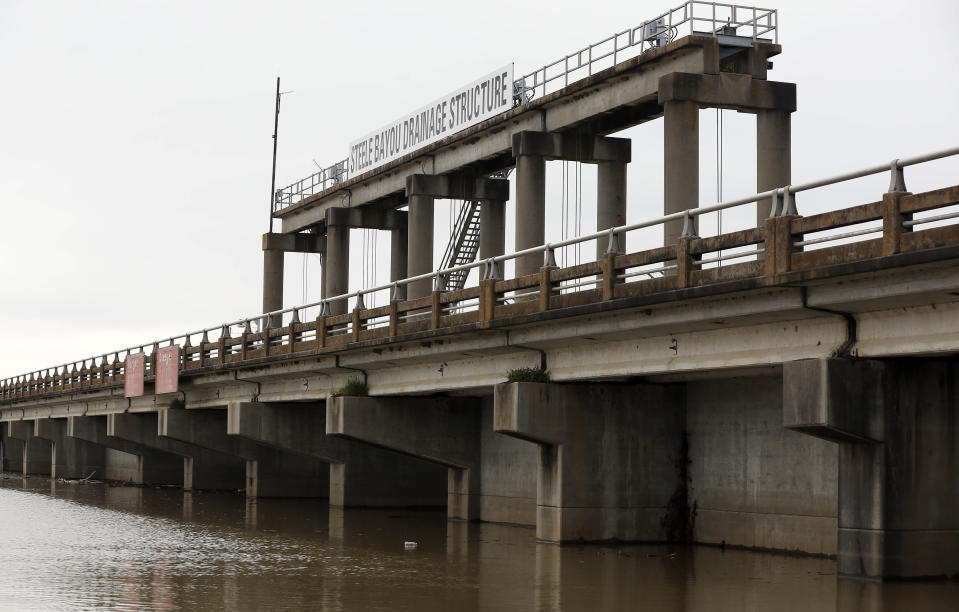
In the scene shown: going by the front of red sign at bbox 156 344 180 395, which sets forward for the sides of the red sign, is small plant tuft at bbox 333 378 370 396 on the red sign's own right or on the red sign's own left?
on the red sign's own left

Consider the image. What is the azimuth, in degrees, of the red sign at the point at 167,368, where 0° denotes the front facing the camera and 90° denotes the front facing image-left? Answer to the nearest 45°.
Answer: approximately 45°

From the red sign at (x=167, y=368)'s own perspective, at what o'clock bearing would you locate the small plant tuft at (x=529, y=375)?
The small plant tuft is roughly at 10 o'clock from the red sign.
